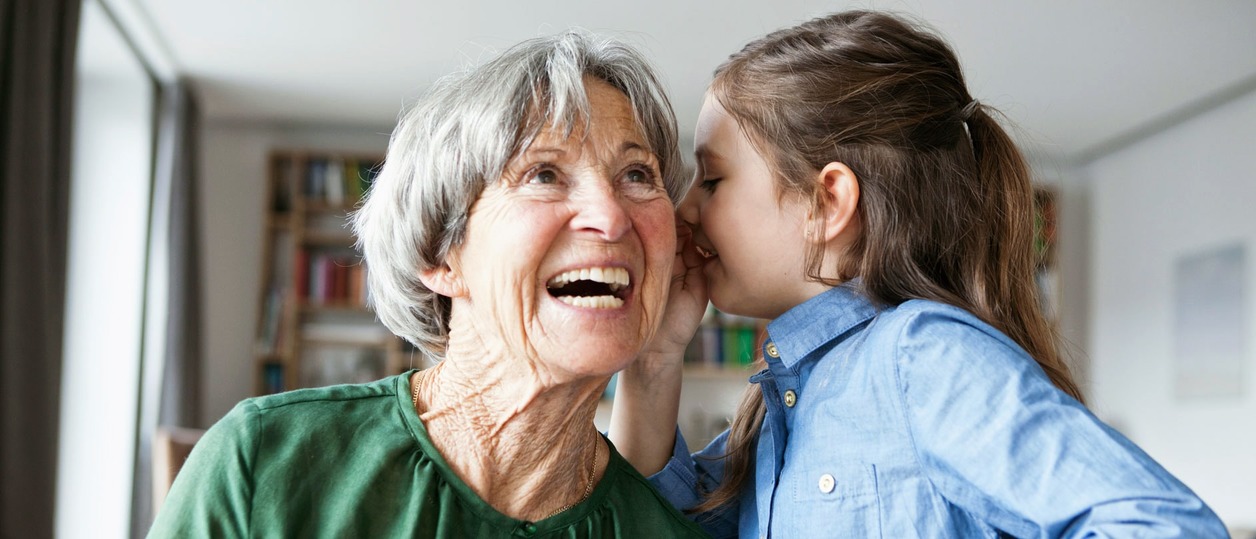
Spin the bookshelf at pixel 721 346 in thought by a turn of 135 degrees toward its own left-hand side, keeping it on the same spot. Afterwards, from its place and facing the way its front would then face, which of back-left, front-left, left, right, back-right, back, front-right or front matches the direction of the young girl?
back-right

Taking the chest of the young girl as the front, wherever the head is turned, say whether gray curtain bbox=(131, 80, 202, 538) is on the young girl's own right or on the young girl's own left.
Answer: on the young girl's own right

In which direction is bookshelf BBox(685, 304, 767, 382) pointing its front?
toward the camera

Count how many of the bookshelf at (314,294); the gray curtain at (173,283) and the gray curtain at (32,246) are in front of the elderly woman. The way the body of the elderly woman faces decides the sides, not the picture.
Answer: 0

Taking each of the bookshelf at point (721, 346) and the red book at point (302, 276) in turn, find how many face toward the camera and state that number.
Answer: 2

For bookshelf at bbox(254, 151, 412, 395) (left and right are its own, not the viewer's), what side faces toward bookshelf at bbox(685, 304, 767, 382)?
left

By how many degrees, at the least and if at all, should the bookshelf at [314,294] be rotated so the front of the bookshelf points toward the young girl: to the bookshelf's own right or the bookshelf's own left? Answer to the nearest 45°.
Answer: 0° — it already faces them

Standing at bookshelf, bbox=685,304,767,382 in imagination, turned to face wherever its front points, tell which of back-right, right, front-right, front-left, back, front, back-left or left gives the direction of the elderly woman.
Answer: front

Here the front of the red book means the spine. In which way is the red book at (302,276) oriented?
toward the camera

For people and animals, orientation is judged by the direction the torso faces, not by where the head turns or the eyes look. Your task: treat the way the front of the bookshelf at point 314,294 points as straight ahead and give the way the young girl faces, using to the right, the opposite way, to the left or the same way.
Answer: to the right

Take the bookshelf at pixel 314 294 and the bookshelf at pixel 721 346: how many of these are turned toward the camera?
2

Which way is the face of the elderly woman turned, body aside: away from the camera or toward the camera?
toward the camera

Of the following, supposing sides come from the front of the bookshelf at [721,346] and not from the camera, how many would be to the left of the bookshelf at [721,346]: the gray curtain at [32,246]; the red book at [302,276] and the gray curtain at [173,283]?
0

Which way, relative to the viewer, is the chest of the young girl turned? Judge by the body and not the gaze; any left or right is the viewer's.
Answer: facing the viewer and to the left of the viewer

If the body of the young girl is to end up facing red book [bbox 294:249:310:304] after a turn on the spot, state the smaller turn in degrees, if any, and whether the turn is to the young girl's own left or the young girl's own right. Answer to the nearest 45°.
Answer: approximately 90° to the young girl's own right

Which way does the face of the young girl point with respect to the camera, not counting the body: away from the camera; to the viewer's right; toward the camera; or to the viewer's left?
to the viewer's left
